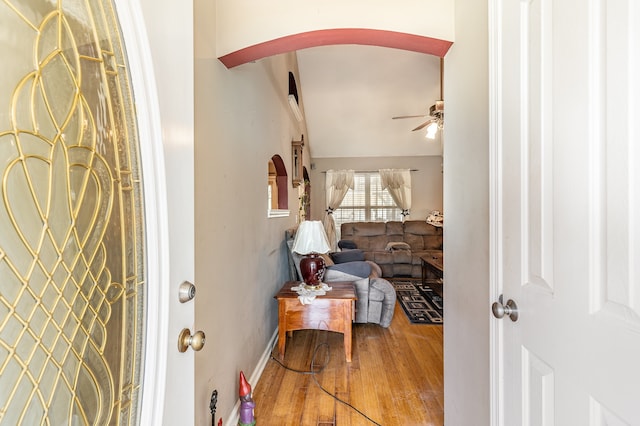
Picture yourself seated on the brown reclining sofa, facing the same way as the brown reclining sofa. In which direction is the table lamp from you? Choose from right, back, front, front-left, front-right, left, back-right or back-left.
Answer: front

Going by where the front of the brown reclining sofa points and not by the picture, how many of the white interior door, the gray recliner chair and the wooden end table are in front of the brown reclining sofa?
3

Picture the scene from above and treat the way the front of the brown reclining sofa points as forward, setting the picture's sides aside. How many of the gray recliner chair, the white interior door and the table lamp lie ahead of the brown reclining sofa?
3

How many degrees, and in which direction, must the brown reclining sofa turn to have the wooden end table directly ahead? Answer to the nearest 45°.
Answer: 0° — it already faces it

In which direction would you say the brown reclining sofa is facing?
toward the camera

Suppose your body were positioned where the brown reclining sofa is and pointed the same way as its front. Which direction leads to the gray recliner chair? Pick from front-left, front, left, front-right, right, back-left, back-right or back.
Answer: front

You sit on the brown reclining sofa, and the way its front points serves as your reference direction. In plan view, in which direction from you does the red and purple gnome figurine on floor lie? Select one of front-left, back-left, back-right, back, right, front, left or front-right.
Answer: front

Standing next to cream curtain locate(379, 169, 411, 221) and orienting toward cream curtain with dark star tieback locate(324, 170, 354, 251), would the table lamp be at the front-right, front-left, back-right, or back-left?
front-left

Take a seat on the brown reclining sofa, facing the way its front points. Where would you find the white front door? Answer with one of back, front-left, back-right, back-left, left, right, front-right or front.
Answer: front

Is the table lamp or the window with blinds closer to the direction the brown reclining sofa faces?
the table lamp

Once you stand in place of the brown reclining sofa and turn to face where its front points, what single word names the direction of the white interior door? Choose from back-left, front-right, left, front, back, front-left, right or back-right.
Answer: front
